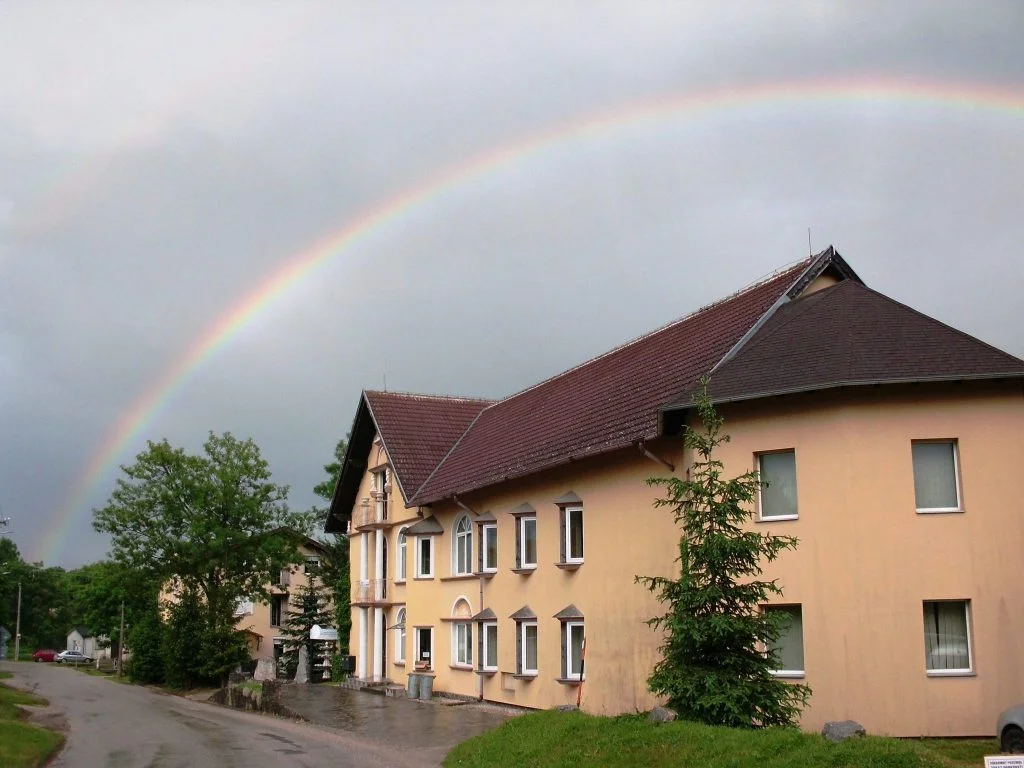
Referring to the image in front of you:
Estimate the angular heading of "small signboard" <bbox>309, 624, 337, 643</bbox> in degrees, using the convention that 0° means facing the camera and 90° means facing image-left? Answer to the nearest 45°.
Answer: approximately 0°

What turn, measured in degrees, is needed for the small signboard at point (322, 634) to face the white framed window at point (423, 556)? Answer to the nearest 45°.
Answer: approximately 45° to its left

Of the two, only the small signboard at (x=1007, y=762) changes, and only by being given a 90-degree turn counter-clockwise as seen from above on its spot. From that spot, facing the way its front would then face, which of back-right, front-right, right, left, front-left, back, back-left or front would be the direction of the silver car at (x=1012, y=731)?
left

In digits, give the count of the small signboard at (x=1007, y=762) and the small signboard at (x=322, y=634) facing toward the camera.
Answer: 2

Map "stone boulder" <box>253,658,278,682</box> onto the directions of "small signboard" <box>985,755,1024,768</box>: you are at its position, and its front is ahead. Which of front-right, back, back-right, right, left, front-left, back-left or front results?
back-right

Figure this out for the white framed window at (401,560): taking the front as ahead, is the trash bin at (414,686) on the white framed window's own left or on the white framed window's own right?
on the white framed window's own left
